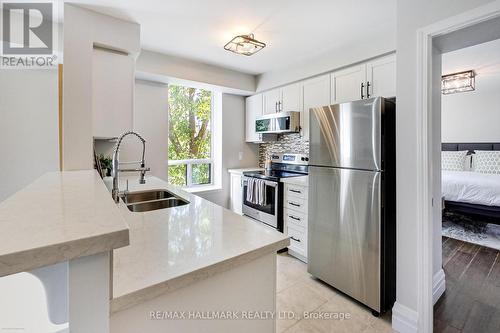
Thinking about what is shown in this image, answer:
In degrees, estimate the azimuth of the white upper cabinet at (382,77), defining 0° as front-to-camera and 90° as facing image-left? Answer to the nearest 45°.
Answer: approximately 45°

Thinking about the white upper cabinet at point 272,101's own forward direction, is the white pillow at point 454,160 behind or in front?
behind

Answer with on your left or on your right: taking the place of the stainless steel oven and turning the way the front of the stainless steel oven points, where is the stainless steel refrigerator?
on your left

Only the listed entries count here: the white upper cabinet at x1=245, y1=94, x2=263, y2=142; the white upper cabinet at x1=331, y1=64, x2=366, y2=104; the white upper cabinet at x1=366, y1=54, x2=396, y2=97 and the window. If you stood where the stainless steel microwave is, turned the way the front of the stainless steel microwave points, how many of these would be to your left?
2

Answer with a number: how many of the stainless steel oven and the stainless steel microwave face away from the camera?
0

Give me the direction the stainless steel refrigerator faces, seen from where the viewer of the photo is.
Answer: facing the viewer and to the left of the viewer

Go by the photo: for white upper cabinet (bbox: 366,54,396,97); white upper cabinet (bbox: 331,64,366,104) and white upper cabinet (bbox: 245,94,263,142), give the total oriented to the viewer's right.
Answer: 0

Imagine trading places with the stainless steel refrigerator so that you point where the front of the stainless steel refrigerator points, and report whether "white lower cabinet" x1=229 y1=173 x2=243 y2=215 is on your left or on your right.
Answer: on your right

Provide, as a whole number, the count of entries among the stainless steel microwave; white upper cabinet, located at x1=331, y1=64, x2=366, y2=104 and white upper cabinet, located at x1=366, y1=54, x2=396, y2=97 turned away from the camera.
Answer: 0
